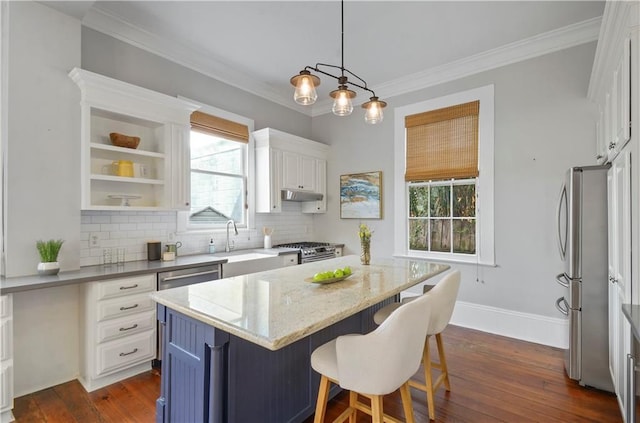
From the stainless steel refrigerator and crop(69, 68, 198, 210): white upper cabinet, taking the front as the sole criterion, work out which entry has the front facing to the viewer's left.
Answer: the stainless steel refrigerator

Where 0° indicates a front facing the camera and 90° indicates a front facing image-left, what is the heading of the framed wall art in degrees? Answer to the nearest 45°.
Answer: approximately 45°

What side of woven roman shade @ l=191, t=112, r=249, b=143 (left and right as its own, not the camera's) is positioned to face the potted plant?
right

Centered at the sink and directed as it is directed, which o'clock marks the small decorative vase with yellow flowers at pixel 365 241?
The small decorative vase with yellow flowers is roughly at 12 o'clock from the sink.

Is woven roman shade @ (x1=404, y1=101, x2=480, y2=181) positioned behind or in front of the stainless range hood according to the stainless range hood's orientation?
in front

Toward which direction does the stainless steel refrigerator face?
to the viewer's left

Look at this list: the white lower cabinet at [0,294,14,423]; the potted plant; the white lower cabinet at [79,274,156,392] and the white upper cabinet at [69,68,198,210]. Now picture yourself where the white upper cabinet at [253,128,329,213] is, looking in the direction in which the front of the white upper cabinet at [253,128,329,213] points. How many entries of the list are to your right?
4

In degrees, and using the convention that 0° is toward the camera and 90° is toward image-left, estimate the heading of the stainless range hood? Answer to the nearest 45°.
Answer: approximately 315°

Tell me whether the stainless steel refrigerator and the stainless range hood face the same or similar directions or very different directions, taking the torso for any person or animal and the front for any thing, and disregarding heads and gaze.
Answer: very different directions

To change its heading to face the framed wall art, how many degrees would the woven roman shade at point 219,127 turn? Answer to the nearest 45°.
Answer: approximately 45° to its left

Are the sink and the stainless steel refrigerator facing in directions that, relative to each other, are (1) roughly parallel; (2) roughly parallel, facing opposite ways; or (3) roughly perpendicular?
roughly parallel, facing opposite ways

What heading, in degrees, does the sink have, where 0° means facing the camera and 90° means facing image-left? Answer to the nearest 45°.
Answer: approximately 315°

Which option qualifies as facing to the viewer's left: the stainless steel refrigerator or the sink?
the stainless steel refrigerator
